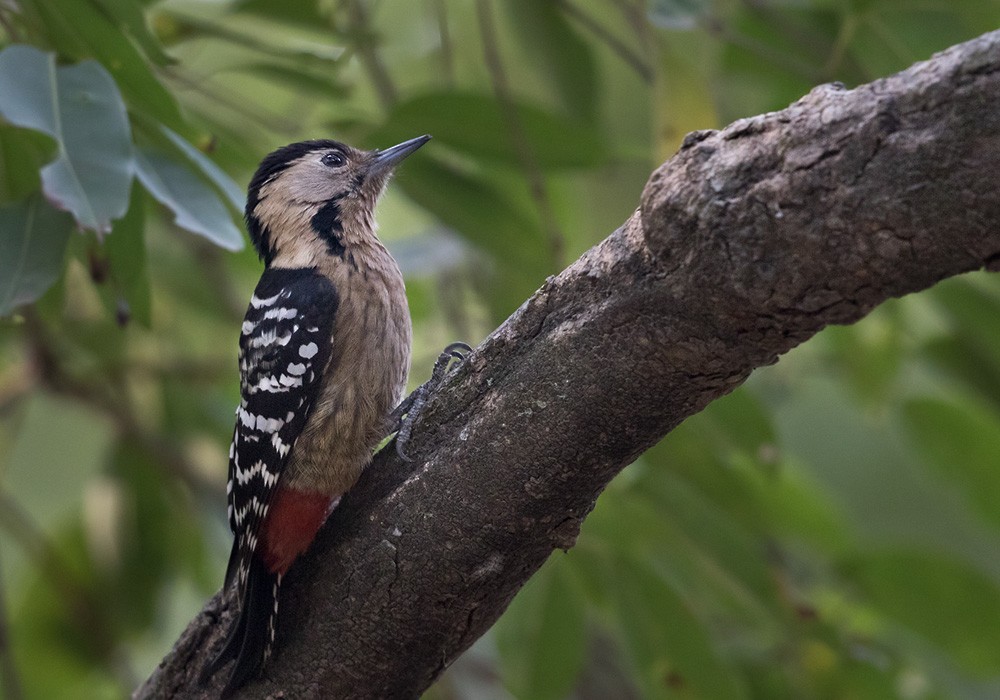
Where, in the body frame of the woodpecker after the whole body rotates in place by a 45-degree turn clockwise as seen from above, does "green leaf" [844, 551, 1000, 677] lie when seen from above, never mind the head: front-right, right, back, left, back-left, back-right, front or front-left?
left

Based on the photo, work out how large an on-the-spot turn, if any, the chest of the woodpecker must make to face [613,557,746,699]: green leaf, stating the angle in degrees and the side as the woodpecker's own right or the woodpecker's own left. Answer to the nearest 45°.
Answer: approximately 45° to the woodpecker's own left

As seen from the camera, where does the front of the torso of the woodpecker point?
to the viewer's right

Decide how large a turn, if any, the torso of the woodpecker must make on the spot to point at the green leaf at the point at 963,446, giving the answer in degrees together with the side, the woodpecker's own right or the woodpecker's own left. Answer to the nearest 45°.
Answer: approximately 45° to the woodpecker's own left
